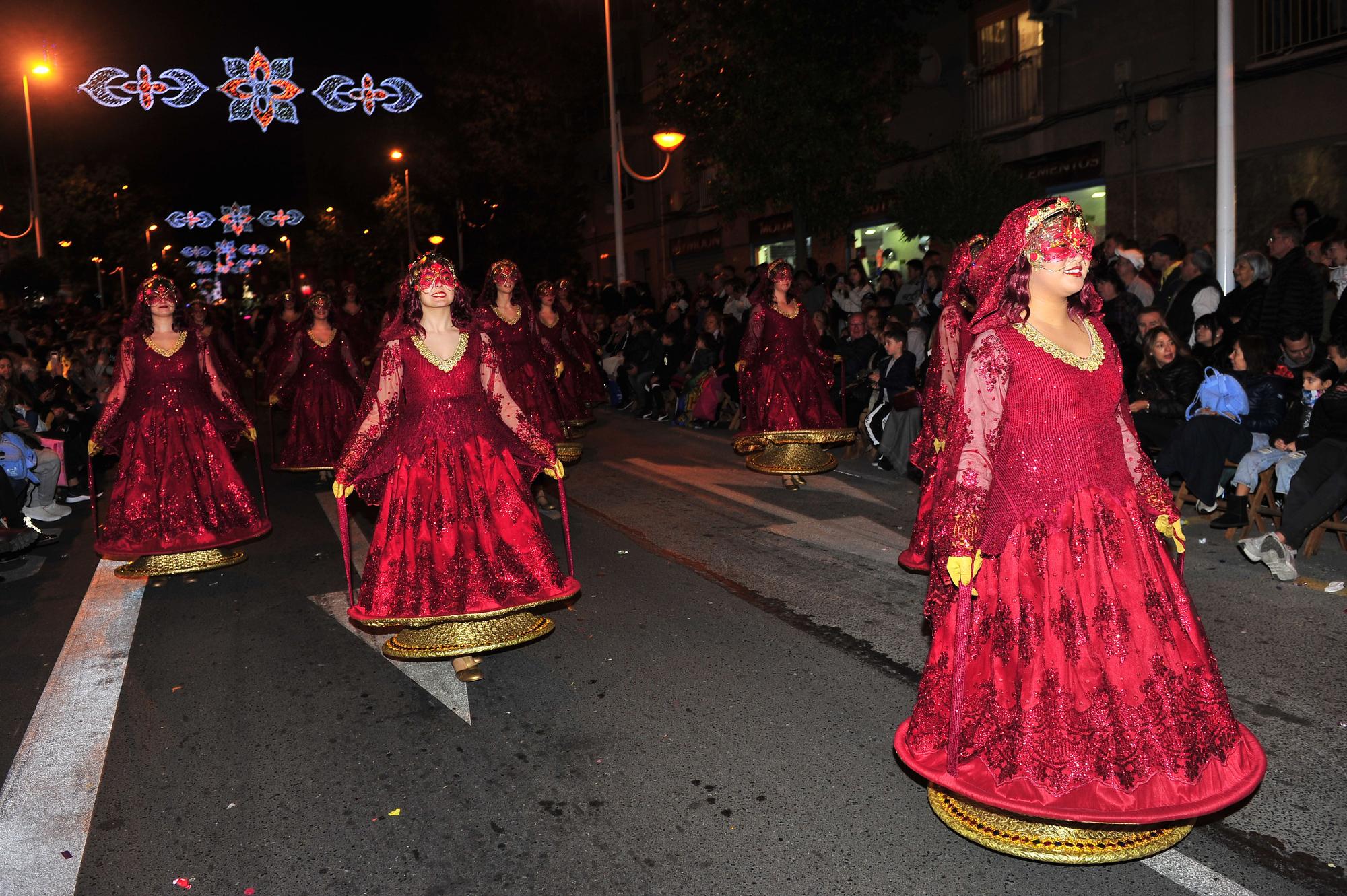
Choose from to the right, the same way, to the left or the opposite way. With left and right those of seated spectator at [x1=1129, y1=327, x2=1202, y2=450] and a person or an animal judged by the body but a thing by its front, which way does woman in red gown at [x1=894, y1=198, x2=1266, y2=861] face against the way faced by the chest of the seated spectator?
to the left

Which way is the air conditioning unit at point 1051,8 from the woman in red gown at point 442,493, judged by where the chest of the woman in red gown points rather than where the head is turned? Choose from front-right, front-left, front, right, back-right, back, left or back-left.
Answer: back-left

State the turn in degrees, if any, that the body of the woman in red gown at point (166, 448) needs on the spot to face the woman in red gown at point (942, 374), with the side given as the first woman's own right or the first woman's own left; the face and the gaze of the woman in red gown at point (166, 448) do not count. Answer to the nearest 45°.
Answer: approximately 45° to the first woman's own left

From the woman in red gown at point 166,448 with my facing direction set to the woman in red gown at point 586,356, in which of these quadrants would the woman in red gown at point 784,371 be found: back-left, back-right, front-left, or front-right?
front-right

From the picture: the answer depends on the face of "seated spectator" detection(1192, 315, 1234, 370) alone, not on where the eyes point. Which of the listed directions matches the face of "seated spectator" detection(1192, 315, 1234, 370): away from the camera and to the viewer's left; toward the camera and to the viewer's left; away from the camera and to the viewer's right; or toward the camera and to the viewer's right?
toward the camera and to the viewer's left

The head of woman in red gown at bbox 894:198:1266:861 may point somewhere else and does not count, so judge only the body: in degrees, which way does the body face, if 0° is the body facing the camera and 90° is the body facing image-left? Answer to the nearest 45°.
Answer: approximately 315°

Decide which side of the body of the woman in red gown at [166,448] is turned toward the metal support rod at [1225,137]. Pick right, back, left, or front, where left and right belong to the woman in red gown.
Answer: left

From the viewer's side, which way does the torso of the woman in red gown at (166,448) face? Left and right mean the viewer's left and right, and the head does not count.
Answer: facing the viewer

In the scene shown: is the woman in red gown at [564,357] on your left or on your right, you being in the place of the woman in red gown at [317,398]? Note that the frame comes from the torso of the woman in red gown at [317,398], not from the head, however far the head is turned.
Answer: on your left

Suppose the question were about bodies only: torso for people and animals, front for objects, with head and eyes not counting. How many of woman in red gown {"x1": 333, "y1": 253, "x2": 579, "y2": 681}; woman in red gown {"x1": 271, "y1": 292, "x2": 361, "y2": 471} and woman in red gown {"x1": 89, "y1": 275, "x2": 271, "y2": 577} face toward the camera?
3

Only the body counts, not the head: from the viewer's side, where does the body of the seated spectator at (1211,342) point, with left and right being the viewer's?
facing the viewer and to the left of the viewer

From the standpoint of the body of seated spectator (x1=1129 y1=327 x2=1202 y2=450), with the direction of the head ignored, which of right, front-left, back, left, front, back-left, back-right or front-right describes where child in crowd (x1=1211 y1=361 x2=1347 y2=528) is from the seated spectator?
left

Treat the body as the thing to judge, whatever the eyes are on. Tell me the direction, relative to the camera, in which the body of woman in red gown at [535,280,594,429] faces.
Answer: toward the camera

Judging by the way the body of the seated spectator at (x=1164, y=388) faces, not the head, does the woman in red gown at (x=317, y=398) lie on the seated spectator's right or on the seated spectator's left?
on the seated spectator's right

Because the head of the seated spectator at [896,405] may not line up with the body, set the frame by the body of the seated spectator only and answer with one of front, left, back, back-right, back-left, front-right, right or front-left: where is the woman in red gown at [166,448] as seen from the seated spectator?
front

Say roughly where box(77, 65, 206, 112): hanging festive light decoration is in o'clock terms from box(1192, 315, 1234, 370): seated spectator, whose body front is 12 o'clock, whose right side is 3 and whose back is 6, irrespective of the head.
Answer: The hanging festive light decoration is roughly at 2 o'clock from the seated spectator.

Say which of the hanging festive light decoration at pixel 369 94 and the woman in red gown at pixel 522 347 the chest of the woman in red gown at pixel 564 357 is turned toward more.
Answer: the woman in red gown
